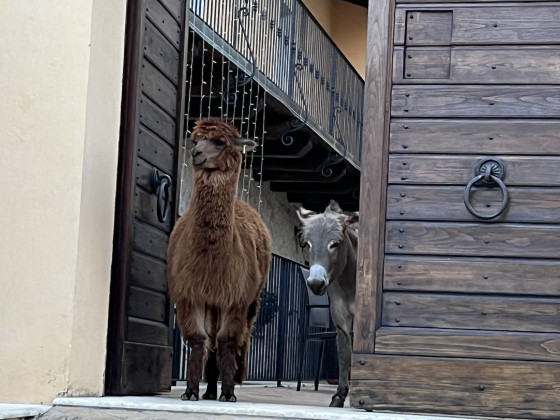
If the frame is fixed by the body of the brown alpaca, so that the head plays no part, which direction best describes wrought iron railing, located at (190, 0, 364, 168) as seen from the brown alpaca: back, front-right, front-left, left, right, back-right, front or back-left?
back

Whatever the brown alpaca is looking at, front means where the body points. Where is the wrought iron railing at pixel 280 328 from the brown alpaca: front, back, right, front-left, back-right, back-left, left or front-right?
back

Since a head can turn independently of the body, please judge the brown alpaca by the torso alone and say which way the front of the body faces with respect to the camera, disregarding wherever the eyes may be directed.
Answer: toward the camera

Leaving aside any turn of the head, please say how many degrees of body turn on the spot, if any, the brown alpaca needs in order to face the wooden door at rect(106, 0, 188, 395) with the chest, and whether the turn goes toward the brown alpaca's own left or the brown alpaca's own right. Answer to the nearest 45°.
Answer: approximately 135° to the brown alpaca's own right
